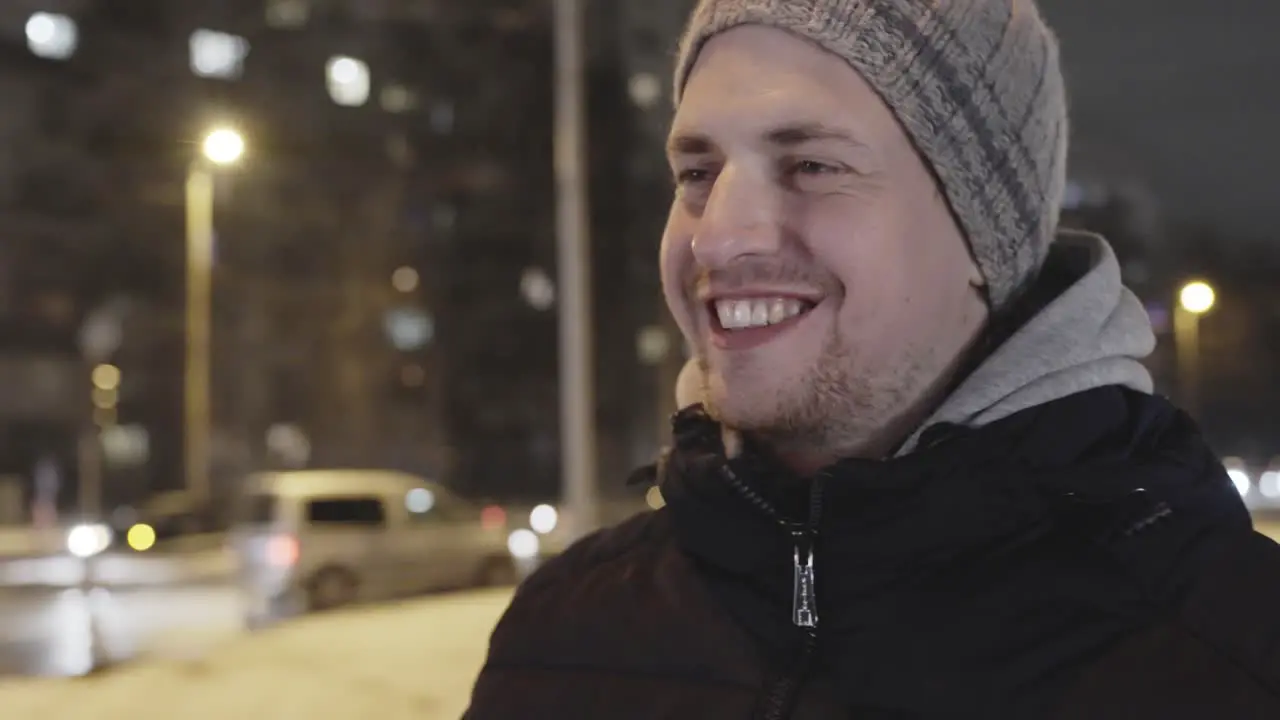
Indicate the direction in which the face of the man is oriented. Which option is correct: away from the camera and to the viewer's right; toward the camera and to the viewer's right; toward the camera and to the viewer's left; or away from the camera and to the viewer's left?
toward the camera and to the viewer's left

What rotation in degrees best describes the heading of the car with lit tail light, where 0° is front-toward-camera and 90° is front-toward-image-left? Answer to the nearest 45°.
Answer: approximately 225°

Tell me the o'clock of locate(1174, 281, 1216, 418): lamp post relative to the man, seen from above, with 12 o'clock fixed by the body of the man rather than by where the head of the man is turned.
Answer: The lamp post is roughly at 5 o'clock from the man.

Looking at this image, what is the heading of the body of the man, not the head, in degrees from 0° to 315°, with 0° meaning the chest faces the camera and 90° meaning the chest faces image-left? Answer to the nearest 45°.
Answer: approximately 45°

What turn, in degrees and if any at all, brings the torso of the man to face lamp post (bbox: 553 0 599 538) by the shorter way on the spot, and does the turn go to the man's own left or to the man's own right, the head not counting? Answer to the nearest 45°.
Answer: approximately 135° to the man's own right

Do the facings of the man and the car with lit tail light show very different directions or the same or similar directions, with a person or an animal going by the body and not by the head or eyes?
very different directions

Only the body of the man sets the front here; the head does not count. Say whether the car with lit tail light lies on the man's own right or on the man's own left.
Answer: on the man's own right
